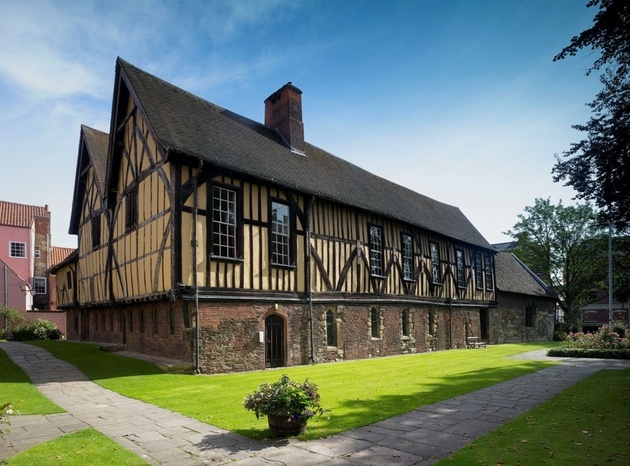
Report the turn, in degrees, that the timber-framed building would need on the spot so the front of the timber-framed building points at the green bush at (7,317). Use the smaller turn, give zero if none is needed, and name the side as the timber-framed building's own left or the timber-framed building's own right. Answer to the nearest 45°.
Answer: approximately 180°

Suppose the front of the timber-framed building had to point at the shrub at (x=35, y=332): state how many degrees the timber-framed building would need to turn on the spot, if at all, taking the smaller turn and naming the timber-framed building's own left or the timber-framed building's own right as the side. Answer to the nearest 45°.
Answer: approximately 180°

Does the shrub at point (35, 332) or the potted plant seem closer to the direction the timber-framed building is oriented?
the potted plant

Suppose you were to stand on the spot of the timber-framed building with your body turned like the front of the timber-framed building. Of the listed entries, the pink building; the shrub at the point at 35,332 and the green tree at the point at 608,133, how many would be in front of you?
1

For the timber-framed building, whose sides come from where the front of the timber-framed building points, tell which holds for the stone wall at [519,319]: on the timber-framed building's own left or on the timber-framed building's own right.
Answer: on the timber-framed building's own left

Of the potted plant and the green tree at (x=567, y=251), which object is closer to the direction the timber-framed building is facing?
the potted plant

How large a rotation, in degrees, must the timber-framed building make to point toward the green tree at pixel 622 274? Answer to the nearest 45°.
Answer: approximately 90° to its left

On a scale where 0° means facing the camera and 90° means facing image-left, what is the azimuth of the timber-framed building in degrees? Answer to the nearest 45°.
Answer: approximately 315°

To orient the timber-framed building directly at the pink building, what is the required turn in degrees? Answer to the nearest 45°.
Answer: approximately 180°

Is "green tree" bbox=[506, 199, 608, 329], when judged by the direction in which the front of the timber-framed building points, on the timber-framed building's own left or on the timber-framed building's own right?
on the timber-framed building's own left
